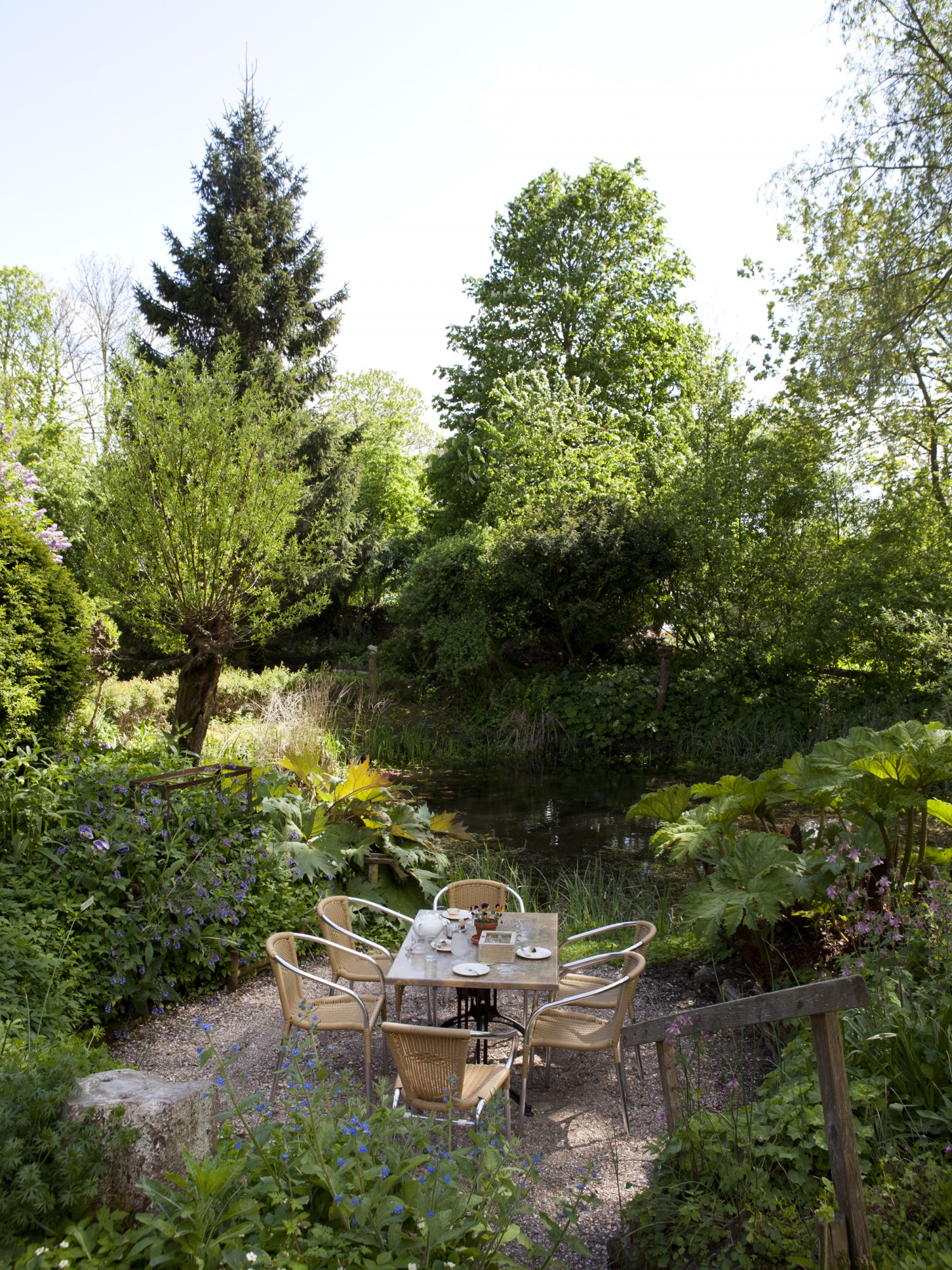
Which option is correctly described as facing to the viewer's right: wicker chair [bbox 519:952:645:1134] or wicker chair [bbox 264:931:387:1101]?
wicker chair [bbox 264:931:387:1101]

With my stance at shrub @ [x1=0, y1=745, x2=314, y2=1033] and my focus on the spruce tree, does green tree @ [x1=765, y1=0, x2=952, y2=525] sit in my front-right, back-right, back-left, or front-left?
front-right

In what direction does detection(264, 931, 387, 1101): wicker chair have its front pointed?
to the viewer's right

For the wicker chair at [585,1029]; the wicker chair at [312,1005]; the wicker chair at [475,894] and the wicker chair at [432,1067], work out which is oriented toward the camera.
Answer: the wicker chair at [475,894]

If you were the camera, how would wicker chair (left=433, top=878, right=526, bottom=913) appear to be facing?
facing the viewer

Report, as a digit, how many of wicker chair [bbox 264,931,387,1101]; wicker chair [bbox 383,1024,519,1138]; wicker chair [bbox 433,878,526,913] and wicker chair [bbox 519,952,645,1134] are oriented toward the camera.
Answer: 1

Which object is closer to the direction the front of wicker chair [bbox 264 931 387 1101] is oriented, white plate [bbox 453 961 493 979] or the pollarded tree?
the white plate

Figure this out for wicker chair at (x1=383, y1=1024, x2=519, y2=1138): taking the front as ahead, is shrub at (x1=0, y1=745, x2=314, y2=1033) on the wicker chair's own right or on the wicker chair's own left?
on the wicker chair's own left

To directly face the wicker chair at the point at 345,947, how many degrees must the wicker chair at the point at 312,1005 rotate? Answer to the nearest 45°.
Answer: approximately 90° to its left

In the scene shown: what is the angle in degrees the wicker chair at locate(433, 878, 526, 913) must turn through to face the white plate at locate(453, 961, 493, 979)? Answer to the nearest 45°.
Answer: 0° — it already faces it

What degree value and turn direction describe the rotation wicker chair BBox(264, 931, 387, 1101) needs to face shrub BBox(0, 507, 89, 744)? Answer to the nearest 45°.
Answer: approximately 135° to its left

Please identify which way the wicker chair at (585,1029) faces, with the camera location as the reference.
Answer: facing to the left of the viewer

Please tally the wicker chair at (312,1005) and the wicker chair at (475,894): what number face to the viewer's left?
0

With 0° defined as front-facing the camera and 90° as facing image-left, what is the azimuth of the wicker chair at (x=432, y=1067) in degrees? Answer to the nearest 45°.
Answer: approximately 225°

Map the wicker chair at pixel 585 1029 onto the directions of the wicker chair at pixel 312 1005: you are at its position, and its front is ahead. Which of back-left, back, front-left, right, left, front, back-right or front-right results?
front

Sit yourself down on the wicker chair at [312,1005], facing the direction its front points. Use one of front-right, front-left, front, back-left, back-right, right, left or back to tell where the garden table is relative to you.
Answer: front
